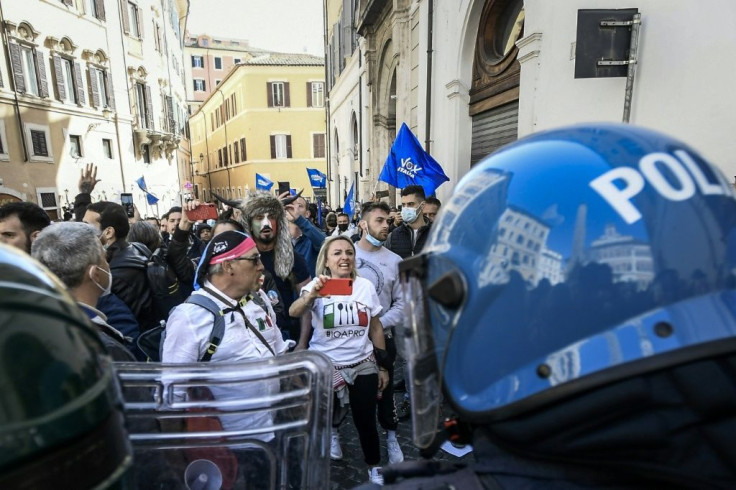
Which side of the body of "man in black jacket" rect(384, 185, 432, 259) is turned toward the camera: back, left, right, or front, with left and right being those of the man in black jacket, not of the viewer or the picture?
front

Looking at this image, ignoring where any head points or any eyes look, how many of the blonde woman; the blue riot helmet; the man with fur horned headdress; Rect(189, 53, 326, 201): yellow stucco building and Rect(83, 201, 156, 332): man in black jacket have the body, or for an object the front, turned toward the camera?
3

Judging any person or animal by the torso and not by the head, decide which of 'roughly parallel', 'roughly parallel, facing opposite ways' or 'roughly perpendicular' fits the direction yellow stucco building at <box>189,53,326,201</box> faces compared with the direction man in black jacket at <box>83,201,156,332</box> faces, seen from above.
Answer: roughly perpendicular

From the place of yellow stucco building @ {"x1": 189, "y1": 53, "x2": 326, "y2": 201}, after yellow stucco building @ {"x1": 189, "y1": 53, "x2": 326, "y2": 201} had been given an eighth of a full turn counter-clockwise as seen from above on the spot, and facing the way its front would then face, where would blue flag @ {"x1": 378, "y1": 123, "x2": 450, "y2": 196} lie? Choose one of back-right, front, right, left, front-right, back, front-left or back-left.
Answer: front-right

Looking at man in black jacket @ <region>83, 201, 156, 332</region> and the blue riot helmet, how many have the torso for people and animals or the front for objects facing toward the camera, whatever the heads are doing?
0

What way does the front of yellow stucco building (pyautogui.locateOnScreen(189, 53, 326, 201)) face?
toward the camera

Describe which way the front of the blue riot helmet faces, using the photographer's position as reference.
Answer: facing away from the viewer and to the left of the viewer

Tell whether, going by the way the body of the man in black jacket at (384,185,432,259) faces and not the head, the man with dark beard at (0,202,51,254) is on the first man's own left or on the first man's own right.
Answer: on the first man's own right

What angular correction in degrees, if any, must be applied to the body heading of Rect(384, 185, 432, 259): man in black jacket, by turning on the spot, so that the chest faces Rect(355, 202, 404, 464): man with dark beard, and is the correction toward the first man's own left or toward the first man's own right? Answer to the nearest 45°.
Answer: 0° — they already face them

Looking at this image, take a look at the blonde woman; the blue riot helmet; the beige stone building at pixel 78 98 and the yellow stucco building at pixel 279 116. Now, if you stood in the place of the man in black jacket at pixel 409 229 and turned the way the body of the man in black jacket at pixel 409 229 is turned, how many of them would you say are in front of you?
2

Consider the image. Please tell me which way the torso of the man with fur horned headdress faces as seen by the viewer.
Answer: toward the camera

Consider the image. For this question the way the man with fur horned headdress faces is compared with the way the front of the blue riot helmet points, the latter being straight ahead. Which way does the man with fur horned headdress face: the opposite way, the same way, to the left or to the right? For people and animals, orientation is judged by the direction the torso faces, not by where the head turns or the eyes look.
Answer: the opposite way
